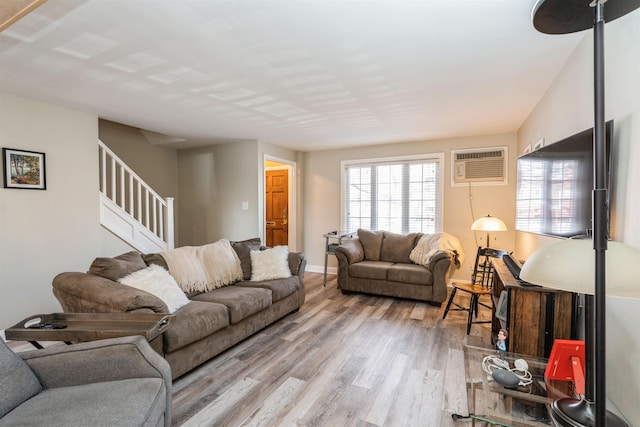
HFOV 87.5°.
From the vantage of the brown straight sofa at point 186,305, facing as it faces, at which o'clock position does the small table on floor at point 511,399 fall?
The small table on floor is roughly at 12 o'clock from the brown straight sofa.

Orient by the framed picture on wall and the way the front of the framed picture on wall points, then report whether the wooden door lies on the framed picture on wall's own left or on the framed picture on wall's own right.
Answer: on the framed picture on wall's own left

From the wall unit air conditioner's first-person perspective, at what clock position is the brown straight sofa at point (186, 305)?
The brown straight sofa is roughly at 1 o'clock from the wall unit air conditioner.

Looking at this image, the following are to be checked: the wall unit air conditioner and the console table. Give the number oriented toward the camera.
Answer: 1

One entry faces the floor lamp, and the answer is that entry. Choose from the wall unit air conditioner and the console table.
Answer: the wall unit air conditioner

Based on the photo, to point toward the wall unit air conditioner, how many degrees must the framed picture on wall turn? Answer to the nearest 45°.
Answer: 0° — it already faces it

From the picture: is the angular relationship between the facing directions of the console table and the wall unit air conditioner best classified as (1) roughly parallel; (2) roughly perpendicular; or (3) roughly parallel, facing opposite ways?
roughly perpendicular

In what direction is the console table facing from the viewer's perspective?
to the viewer's left
